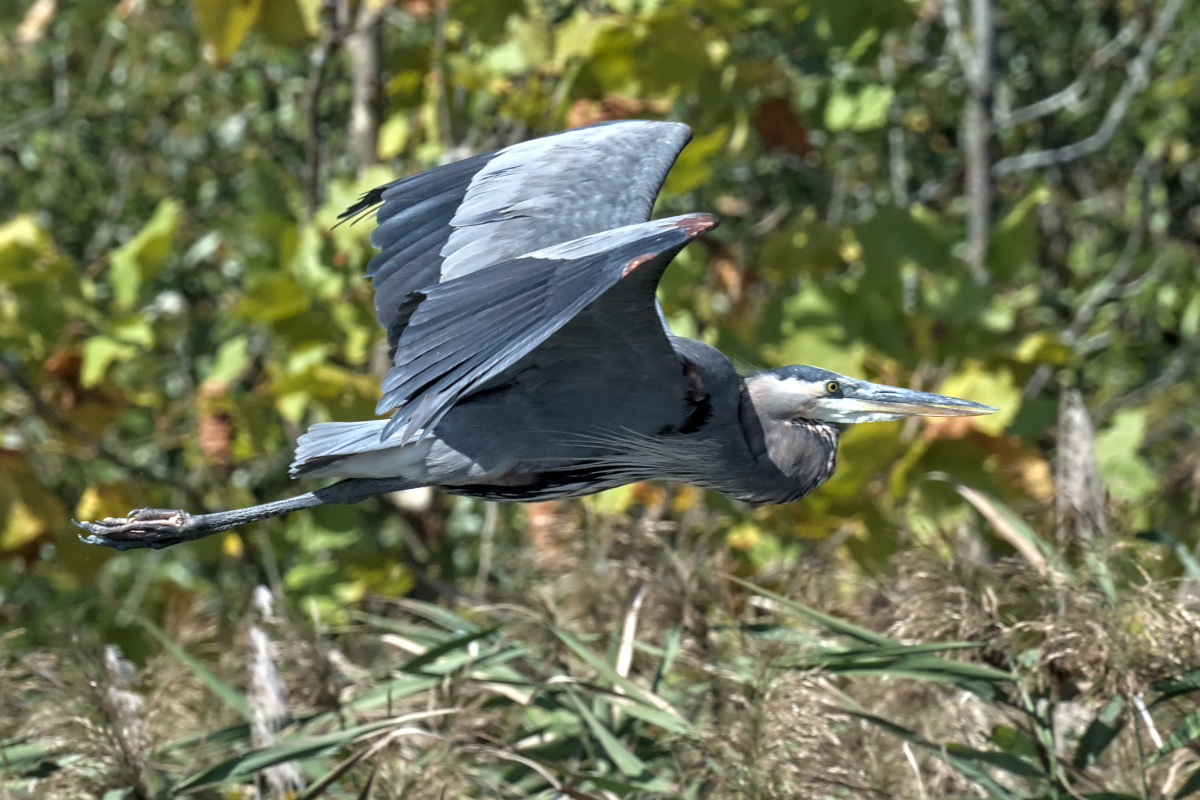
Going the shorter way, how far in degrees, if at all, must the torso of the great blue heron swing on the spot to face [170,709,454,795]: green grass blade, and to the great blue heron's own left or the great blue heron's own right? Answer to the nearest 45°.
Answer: approximately 135° to the great blue heron's own right

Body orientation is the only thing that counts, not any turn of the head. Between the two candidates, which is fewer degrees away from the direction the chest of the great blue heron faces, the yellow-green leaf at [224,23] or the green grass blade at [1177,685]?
the green grass blade

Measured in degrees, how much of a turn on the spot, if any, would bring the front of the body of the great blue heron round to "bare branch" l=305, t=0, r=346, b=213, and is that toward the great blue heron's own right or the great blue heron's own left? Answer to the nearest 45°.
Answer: approximately 90° to the great blue heron's own left

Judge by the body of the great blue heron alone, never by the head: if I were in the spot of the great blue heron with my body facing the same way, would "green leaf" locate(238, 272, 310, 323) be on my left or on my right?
on my left

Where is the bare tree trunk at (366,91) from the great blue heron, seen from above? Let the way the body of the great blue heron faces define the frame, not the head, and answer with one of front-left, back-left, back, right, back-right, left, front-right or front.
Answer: left

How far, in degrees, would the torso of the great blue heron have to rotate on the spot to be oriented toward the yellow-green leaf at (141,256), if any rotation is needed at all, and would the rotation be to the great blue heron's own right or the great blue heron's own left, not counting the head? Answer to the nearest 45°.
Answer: approximately 135° to the great blue heron's own left

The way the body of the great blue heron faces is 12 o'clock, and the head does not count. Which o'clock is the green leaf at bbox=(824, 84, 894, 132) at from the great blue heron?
The green leaf is roughly at 10 o'clock from the great blue heron.

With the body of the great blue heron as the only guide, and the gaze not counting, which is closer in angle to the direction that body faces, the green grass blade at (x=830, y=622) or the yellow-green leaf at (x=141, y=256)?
the green grass blade

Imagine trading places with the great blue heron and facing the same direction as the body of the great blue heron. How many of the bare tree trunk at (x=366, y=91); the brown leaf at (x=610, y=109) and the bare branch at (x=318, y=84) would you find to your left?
3

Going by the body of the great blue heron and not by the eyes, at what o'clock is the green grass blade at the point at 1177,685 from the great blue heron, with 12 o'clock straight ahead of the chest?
The green grass blade is roughly at 1 o'clock from the great blue heron.

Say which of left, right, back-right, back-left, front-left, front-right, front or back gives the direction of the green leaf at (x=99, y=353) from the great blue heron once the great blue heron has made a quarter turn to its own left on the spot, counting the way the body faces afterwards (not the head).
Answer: front-left

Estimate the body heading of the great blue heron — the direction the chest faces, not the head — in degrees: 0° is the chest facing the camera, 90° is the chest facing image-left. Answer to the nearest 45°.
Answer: approximately 270°
